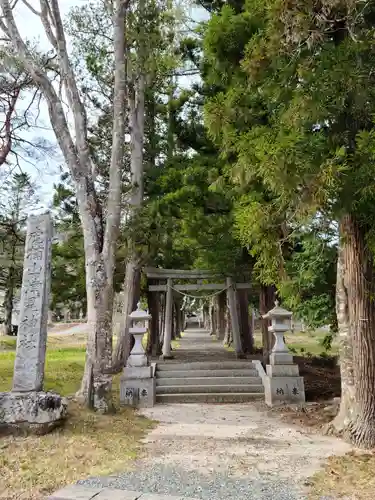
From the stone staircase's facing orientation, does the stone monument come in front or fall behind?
in front

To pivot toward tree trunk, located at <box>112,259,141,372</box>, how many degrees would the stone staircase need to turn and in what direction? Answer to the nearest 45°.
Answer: approximately 135° to its right

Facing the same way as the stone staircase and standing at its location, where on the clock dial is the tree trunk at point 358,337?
The tree trunk is roughly at 11 o'clock from the stone staircase.

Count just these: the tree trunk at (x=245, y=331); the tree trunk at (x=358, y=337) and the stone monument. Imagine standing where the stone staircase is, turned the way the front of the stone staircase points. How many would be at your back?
1

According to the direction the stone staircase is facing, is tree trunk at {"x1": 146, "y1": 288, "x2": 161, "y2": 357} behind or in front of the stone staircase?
behind

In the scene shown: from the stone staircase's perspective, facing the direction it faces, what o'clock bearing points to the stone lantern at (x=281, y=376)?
The stone lantern is roughly at 10 o'clock from the stone staircase.

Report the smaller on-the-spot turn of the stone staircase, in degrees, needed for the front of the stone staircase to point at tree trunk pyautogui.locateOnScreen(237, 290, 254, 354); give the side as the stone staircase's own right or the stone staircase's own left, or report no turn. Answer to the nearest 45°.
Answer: approximately 180°

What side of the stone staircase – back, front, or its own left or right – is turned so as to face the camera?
front

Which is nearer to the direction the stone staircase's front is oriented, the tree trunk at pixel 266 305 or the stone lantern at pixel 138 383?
the stone lantern

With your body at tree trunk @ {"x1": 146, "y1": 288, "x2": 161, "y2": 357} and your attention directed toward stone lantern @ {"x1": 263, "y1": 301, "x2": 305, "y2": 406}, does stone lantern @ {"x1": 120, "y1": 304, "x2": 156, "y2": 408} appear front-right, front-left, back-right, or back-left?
front-right

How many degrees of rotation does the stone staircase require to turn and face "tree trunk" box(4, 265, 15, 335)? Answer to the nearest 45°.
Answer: approximately 135° to its right

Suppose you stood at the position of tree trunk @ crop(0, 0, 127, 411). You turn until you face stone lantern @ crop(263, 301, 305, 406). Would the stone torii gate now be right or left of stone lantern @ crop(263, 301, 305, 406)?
left

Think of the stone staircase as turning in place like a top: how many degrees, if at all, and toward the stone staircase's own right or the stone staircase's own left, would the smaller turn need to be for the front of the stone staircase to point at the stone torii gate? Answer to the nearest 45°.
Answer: approximately 180°

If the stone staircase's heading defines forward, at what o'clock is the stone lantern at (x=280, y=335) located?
The stone lantern is roughly at 10 o'clock from the stone staircase.

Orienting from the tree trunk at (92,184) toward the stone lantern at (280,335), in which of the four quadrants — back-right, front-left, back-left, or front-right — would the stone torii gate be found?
front-left
